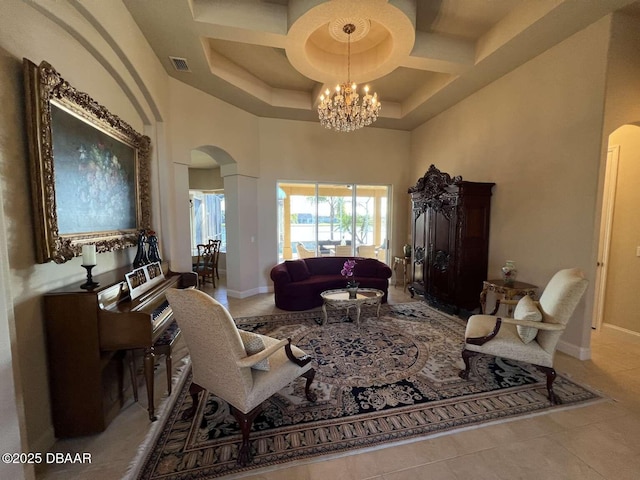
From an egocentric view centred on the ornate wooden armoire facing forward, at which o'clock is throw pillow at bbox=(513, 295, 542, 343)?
The throw pillow is roughly at 10 o'clock from the ornate wooden armoire.

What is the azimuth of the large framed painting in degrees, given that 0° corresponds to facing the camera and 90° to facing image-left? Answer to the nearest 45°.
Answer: approximately 315°

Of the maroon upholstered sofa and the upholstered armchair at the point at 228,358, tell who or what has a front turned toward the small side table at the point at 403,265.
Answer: the upholstered armchair

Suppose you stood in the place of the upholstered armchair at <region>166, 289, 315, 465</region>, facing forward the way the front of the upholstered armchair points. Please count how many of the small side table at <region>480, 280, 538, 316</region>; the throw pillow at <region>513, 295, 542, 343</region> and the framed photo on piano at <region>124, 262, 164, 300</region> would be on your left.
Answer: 1

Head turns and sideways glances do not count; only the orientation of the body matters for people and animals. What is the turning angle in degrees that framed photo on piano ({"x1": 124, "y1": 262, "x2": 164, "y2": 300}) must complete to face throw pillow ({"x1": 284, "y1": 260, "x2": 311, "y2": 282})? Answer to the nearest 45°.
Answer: approximately 90° to its left

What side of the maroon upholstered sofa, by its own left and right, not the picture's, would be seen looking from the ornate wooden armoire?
left

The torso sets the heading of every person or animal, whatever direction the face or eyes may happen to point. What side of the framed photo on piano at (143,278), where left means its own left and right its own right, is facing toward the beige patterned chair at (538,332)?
front

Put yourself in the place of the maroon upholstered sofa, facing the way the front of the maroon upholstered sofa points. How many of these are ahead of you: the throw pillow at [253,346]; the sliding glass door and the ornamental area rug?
2

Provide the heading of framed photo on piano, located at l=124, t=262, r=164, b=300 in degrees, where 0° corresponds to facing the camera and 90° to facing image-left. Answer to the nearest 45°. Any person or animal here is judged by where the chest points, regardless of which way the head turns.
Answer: approximately 315°

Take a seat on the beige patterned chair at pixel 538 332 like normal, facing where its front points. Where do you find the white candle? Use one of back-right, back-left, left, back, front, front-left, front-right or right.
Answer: front-left

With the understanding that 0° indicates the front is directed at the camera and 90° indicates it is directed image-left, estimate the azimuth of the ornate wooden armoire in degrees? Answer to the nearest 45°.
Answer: approximately 45°

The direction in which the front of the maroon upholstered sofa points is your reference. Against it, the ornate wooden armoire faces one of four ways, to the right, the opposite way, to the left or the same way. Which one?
to the right

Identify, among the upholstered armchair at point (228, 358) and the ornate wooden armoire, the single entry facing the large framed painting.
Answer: the ornate wooden armoire

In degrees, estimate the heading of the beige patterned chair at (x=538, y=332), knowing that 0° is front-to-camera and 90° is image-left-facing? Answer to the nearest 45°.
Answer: approximately 90°
